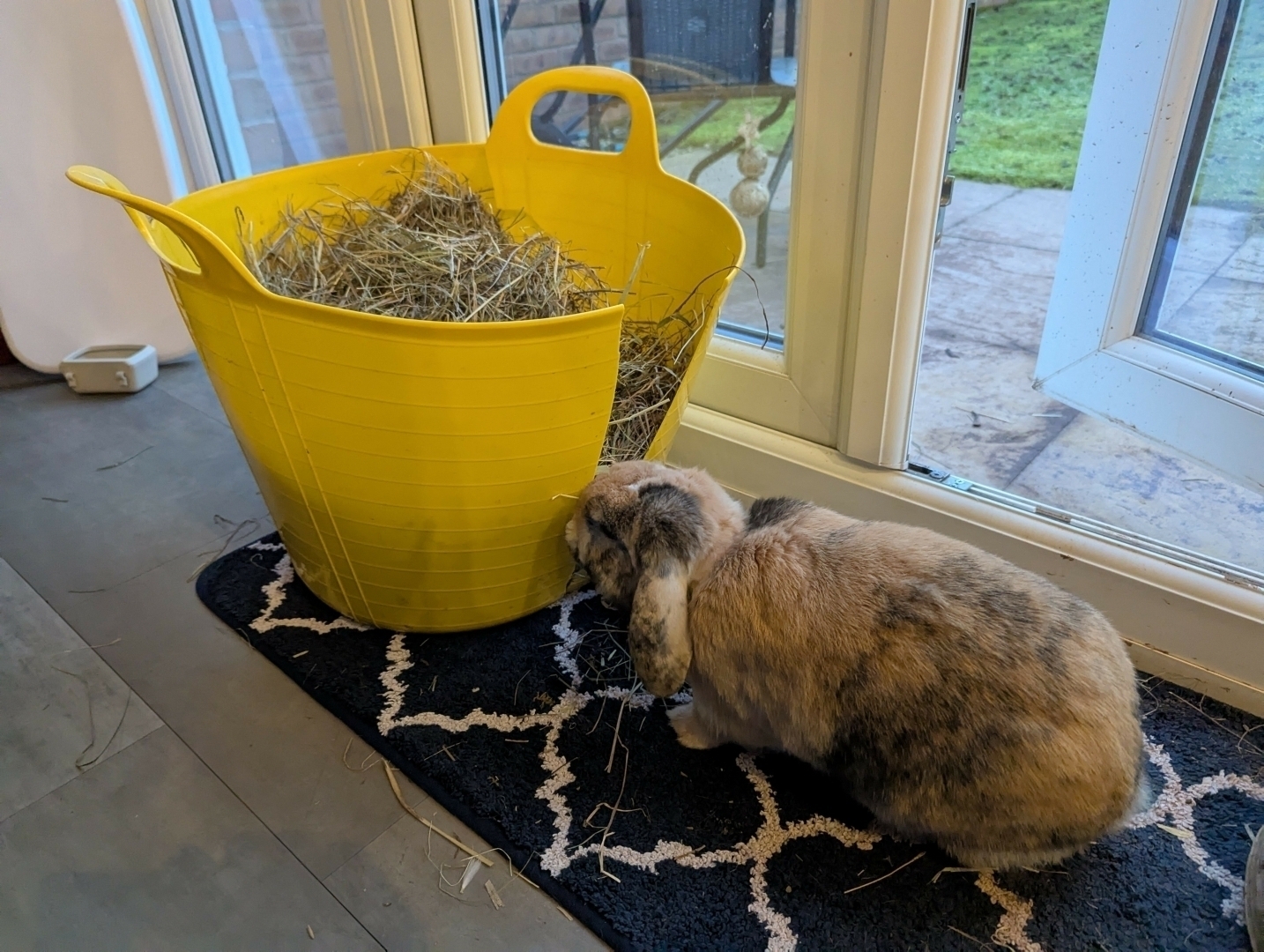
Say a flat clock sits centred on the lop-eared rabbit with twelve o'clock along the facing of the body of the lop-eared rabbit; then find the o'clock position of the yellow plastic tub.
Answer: The yellow plastic tub is roughly at 11 o'clock from the lop-eared rabbit.

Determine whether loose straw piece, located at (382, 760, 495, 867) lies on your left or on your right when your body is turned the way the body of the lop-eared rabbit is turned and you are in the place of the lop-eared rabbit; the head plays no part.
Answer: on your left

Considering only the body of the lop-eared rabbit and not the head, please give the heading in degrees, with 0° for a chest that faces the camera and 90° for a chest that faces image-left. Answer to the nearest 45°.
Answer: approximately 135°

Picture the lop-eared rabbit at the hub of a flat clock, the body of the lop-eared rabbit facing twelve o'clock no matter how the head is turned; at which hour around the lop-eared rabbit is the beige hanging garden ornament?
The beige hanging garden ornament is roughly at 1 o'clock from the lop-eared rabbit.

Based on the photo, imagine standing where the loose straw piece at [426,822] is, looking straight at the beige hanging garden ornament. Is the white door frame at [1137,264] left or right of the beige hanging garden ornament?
right

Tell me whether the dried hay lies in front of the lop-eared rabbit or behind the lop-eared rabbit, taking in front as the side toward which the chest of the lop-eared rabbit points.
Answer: in front

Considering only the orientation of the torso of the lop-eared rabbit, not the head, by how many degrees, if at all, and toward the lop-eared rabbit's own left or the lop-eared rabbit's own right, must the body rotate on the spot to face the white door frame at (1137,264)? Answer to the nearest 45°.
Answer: approximately 90° to the lop-eared rabbit's own right
